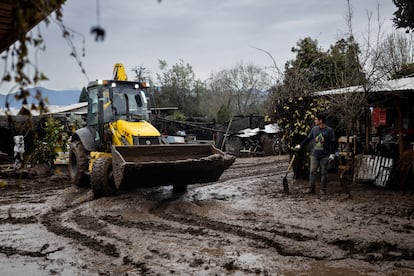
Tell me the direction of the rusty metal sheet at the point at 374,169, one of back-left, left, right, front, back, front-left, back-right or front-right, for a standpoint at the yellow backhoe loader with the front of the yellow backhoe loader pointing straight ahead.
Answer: front-left

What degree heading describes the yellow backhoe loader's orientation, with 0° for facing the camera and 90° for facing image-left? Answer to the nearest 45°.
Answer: approximately 315°

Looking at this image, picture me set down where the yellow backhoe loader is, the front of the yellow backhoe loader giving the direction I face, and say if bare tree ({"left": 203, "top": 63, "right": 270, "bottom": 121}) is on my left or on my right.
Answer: on my left

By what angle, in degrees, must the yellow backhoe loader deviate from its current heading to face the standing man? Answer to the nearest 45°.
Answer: approximately 45° to its left

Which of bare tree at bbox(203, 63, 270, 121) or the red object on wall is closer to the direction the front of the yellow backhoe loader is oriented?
the red object on wall

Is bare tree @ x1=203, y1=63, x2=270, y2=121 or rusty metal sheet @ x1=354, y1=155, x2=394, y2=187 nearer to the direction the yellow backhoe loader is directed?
the rusty metal sheet

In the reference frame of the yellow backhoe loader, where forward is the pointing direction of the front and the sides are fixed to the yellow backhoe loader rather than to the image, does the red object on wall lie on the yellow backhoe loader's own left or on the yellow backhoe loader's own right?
on the yellow backhoe loader's own left
